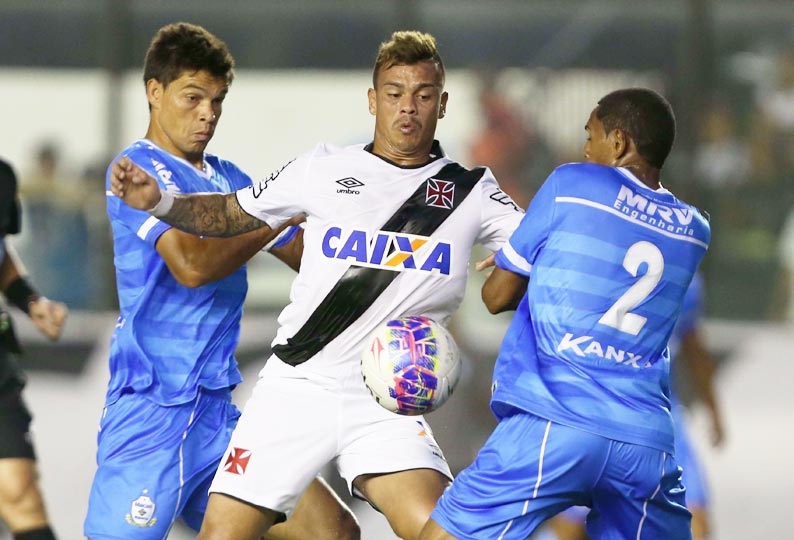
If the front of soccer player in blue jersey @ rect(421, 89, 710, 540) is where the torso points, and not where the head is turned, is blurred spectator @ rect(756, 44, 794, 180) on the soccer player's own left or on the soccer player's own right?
on the soccer player's own right

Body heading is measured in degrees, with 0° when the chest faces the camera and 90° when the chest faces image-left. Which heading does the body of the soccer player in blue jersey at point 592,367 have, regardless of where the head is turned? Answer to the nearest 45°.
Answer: approximately 135°

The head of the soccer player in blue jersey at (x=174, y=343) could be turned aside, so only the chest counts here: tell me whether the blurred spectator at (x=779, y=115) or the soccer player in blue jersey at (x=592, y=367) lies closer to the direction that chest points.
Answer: the soccer player in blue jersey

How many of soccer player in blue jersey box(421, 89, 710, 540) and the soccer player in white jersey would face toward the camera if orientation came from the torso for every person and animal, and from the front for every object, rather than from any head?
1

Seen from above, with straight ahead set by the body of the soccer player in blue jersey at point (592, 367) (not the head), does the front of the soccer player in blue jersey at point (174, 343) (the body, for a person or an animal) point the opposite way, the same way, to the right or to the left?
the opposite way

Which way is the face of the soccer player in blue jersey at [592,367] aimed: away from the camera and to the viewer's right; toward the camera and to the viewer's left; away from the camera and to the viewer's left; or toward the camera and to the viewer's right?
away from the camera and to the viewer's left

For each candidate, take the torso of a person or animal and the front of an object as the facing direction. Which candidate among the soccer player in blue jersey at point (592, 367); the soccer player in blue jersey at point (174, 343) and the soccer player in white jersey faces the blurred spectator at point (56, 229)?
the soccer player in blue jersey at point (592, 367)
